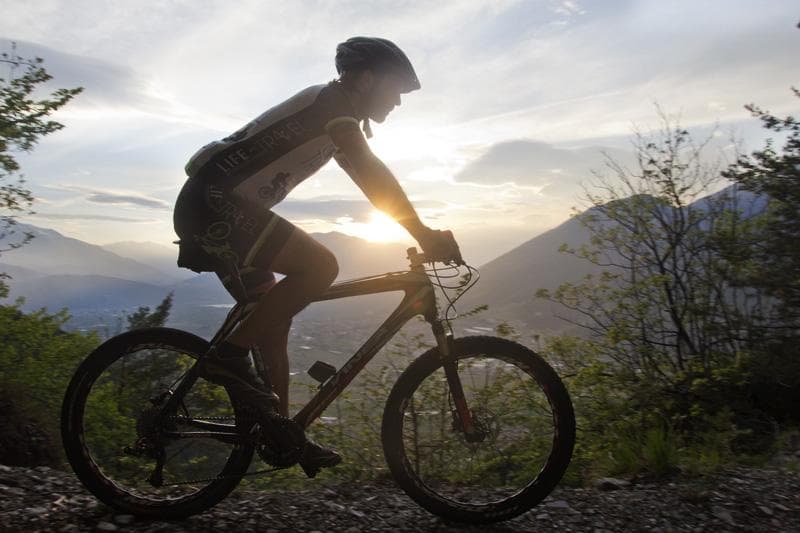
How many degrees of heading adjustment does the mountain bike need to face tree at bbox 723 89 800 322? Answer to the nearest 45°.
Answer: approximately 45° to its left

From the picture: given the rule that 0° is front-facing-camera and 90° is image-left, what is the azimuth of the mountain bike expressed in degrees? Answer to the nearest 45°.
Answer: approximately 270°

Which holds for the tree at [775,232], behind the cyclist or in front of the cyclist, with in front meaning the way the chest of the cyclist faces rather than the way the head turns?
in front

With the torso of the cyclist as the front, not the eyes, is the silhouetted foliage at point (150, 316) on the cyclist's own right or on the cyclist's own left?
on the cyclist's own left

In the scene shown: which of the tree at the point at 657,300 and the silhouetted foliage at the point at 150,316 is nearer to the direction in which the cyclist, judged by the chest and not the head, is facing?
the tree

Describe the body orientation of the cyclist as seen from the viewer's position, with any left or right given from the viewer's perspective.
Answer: facing to the right of the viewer

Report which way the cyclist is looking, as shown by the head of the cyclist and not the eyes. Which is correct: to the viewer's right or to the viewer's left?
to the viewer's right
